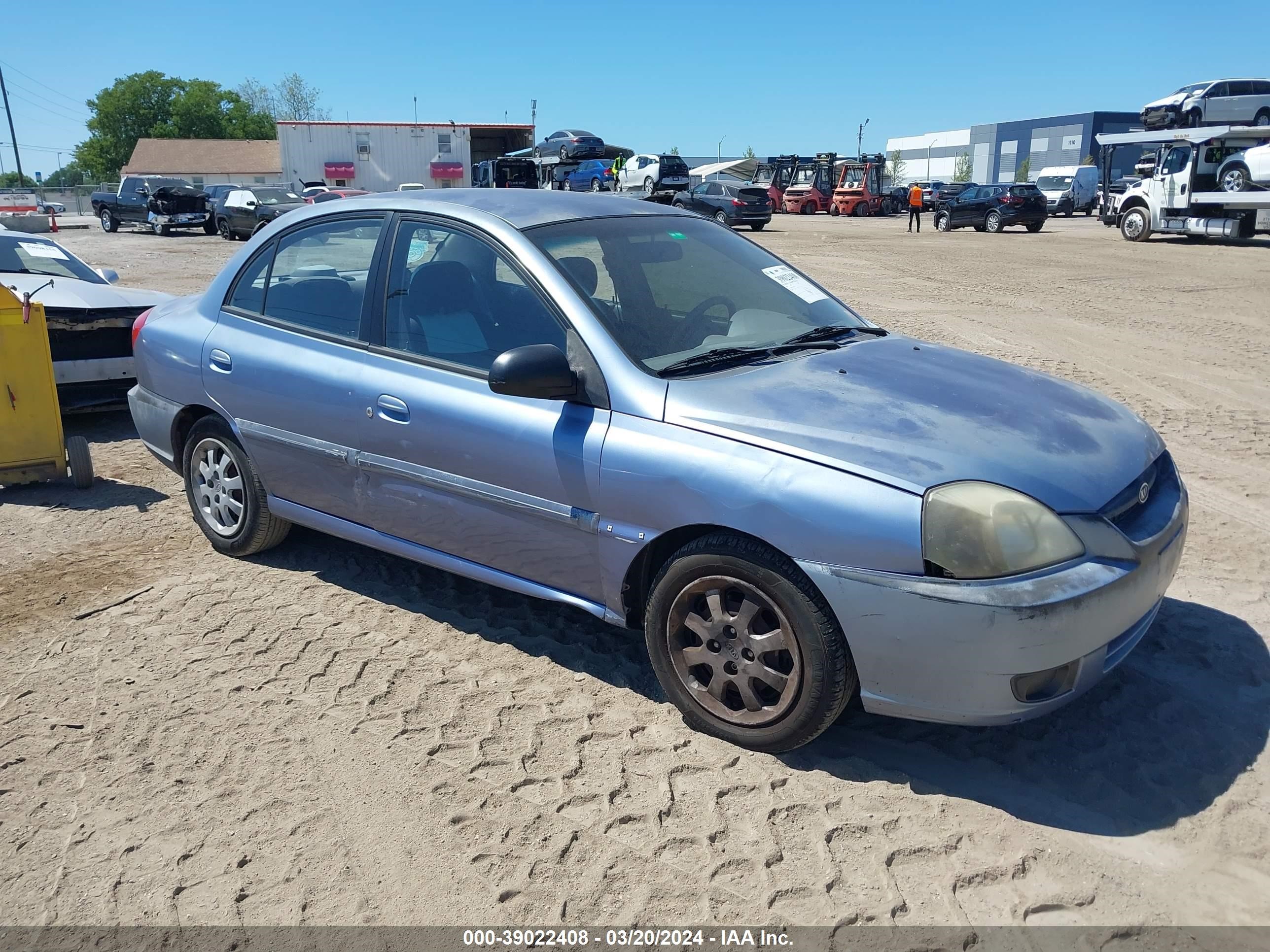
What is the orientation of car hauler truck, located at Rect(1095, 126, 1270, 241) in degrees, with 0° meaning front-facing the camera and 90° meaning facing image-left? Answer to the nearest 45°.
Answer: approximately 90°

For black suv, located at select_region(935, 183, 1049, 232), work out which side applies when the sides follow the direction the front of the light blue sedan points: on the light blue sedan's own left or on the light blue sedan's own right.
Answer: on the light blue sedan's own left

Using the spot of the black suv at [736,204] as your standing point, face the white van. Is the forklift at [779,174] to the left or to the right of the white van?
left

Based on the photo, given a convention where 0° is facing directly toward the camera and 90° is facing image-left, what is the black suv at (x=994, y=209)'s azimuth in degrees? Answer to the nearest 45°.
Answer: approximately 135°

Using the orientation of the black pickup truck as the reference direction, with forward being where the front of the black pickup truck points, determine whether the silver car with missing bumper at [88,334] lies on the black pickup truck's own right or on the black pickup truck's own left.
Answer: on the black pickup truck's own right

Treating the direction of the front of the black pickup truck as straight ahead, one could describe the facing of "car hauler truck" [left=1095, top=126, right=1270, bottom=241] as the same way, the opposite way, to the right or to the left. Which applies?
the opposite way

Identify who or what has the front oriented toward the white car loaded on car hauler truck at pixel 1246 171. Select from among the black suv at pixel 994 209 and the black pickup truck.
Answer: the black pickup truck

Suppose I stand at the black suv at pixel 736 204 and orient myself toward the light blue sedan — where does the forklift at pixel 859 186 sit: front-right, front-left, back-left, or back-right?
back-left
